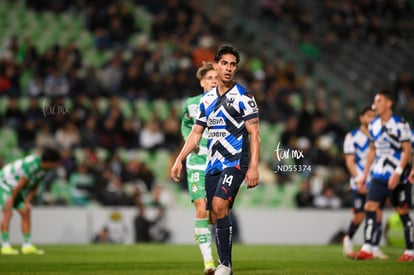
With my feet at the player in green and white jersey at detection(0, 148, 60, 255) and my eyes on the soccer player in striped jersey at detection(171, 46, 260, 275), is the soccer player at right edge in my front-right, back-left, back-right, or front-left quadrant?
front-left

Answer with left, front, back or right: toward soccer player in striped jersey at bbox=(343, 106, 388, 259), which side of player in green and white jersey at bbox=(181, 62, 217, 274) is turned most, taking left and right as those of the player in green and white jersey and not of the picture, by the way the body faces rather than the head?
left

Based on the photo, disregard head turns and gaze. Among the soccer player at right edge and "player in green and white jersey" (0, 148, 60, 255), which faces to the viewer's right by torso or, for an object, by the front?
the player in green and white jersey

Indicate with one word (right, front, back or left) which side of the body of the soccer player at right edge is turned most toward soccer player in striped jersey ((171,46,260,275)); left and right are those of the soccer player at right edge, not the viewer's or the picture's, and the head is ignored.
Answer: front

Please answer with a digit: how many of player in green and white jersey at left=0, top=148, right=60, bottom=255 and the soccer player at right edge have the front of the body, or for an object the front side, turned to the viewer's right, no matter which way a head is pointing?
1

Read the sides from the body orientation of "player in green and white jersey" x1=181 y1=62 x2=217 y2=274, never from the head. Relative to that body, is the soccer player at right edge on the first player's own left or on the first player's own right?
on the first player's own left

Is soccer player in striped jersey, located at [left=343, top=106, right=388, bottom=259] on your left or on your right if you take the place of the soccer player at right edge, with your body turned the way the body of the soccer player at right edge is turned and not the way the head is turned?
on your right

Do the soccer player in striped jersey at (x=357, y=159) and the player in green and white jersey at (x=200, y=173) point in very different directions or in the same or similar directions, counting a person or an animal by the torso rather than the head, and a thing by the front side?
same or similar directions

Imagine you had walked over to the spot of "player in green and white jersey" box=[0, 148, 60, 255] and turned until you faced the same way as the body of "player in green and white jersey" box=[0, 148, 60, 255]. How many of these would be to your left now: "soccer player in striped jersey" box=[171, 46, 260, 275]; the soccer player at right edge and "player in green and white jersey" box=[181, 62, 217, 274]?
0

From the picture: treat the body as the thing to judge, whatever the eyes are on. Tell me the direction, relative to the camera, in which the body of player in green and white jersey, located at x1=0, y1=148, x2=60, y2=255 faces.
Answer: to the viewer's right

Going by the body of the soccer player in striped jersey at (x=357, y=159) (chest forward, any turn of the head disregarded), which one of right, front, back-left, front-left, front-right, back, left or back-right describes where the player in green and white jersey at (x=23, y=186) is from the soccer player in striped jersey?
back-right
